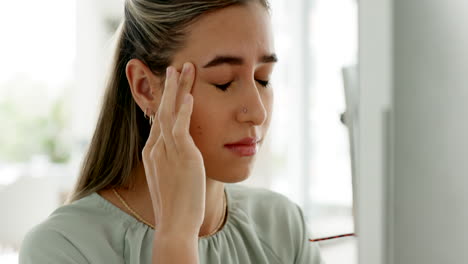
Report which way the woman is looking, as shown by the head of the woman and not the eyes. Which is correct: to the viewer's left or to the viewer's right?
to the viewer's right

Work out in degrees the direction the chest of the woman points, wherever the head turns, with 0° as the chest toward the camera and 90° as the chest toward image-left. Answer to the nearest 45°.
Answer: approximately 315°

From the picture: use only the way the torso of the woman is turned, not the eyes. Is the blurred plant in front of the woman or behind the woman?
behind
